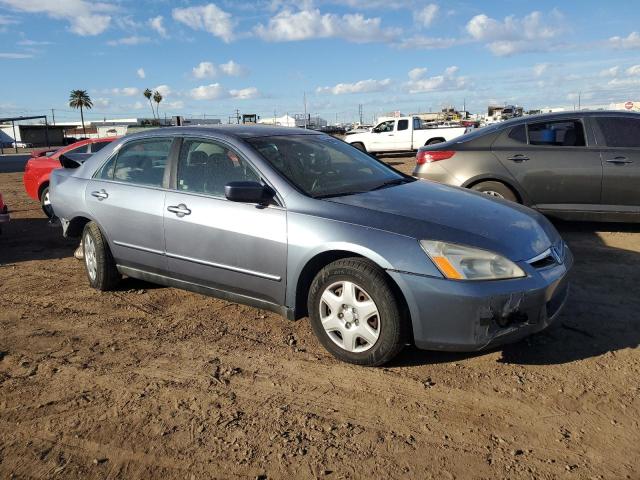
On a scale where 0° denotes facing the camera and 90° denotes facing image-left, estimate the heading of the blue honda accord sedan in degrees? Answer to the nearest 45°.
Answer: approximately 315°

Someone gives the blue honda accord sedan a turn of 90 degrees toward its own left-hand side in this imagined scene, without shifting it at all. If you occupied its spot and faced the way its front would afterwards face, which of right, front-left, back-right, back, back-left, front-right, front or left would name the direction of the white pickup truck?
front-left

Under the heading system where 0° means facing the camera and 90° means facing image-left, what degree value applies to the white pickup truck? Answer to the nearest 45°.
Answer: approximately 90°

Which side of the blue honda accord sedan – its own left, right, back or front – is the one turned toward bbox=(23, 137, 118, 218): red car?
back
